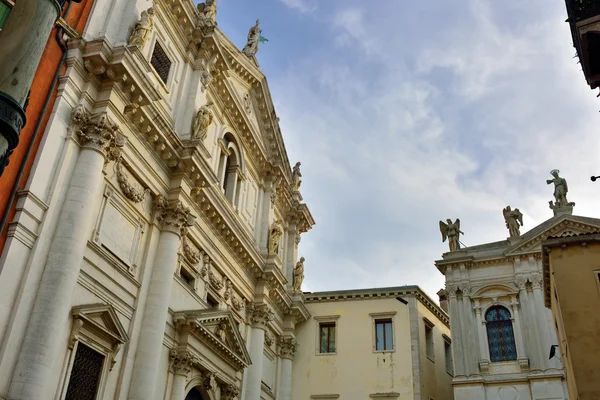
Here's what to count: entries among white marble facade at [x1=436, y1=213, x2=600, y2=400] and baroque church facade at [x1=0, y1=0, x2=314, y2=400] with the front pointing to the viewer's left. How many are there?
0

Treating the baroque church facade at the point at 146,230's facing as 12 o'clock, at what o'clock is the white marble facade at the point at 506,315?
The white marble facade is roughly at 10 o'clock from the baroque church facade.

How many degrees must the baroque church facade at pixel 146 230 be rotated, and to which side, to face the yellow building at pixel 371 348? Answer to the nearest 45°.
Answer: approximately 90° to its left

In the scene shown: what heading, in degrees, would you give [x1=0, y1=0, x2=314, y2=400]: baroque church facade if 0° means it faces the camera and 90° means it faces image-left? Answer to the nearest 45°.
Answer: approximately 315°

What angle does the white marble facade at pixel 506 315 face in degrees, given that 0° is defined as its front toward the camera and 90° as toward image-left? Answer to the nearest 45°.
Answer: approximately 0°

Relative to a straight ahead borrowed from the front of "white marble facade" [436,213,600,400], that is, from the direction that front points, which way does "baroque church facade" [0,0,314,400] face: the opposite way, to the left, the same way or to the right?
to the left

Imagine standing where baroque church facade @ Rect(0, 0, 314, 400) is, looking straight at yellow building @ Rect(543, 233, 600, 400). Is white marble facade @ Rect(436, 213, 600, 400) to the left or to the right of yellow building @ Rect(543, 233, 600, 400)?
left

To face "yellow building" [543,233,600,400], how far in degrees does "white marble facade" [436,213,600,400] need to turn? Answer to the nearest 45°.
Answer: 0° — it already faces it

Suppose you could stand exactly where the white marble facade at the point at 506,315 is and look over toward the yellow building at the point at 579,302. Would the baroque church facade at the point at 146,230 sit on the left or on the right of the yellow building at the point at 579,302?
right
